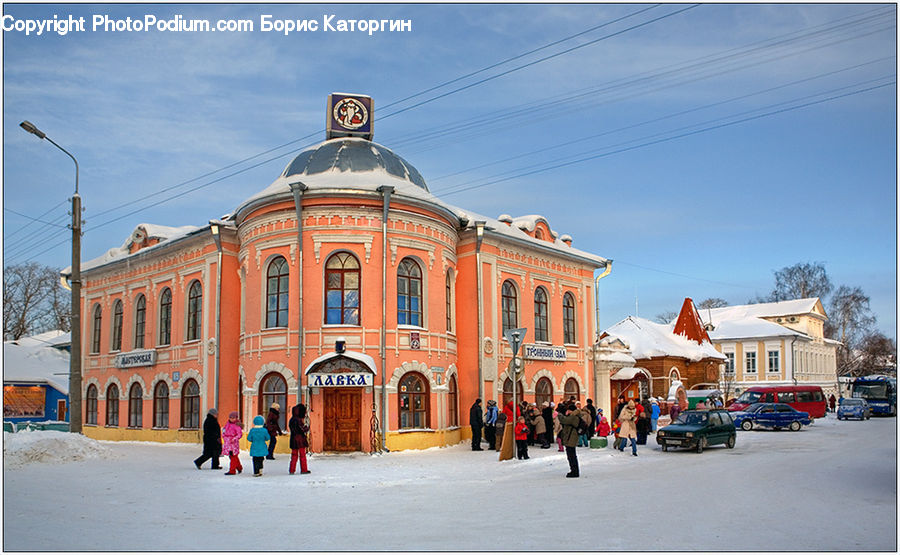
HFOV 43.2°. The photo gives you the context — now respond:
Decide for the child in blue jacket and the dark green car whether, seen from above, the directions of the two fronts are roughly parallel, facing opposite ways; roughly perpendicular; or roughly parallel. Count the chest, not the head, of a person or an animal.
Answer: roughly perpendicular

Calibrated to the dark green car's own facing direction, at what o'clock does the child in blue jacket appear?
The child in blue jacket is roughly at 12 o'clock from the dark green car.

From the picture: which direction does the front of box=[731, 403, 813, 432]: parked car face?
to the viewer's left

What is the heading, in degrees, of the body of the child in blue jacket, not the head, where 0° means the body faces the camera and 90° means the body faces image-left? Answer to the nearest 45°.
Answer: approximately 180°

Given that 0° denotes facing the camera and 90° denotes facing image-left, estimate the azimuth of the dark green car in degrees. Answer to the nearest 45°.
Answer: approximately 45°
